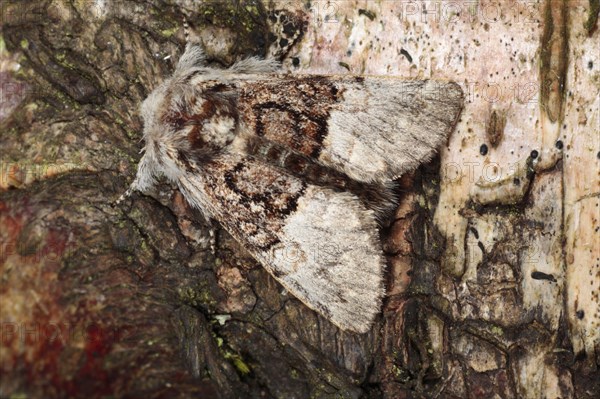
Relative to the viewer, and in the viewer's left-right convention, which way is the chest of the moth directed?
facing to the left of the viewer
